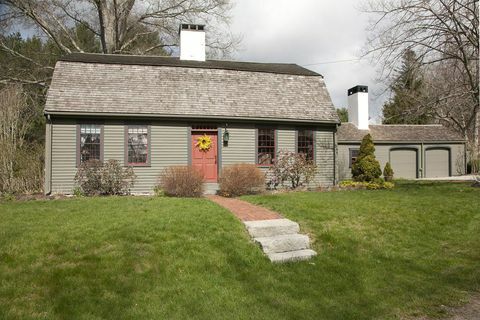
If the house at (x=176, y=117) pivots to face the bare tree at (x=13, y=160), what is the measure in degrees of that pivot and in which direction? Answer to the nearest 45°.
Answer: approximately 90° to its right

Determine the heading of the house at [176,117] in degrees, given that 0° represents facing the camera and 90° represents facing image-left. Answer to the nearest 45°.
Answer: approximately 0°

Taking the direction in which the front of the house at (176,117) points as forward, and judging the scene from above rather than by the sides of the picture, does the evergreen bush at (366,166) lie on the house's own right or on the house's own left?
on the house's own left

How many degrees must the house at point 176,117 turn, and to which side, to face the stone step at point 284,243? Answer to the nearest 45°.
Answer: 0° — it already faces it

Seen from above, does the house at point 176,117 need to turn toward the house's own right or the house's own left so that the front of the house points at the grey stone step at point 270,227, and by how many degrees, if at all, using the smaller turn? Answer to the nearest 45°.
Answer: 0° — it already faces it

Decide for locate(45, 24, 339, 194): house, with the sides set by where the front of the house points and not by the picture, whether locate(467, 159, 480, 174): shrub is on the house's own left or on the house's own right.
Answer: on the house's own left
